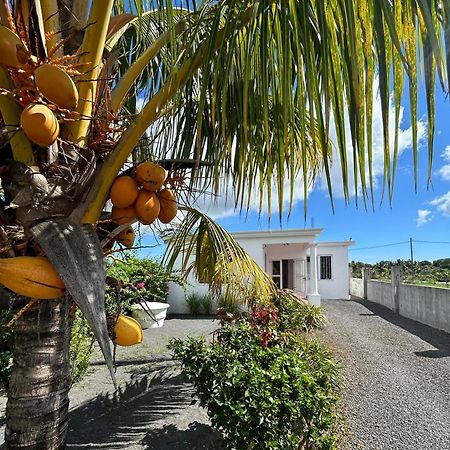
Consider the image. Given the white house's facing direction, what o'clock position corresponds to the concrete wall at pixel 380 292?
The concrete wall is roughly at 9 o'clock from the white house.

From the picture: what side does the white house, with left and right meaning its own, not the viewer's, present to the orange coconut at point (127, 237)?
front

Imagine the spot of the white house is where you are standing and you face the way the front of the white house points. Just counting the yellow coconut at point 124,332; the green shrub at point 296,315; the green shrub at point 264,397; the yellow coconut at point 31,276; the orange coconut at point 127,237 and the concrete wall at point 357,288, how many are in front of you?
5

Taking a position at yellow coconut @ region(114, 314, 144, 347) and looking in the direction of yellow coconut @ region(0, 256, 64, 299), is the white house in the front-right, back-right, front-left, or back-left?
back-right

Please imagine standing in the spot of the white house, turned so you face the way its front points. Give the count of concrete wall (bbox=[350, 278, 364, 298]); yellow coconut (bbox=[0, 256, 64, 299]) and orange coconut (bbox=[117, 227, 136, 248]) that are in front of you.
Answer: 2

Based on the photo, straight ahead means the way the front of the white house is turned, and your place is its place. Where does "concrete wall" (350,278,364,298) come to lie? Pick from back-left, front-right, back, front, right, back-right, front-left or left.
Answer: back-left

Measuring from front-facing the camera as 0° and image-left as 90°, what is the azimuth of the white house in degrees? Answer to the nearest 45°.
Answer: approximately 0°

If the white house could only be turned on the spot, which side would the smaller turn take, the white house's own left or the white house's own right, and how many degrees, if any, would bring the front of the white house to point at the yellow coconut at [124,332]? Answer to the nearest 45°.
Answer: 0° — it already faces it

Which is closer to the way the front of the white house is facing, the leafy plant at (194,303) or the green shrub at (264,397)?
the green shrub

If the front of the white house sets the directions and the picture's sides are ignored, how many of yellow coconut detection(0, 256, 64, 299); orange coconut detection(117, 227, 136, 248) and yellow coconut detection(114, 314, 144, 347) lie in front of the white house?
3

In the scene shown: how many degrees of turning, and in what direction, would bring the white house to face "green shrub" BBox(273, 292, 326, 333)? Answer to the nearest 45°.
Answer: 0° — it already faces it

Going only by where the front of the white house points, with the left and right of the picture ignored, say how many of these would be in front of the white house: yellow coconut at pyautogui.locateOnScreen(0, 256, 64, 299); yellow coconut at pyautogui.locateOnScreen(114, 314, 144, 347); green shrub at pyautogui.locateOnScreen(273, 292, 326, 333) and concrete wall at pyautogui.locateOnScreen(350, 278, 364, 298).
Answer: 3
